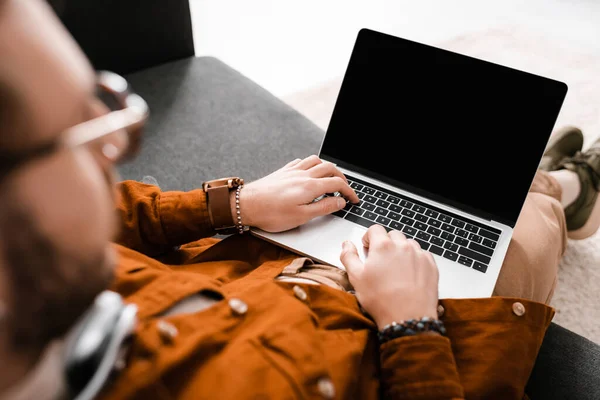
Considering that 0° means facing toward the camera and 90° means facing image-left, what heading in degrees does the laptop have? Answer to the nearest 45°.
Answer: approximately 45°

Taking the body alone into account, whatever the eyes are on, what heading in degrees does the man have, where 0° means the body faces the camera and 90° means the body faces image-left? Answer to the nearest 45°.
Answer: approximately 225°

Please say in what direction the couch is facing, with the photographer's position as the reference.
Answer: facing away from the viewer and to the right of the viewer
